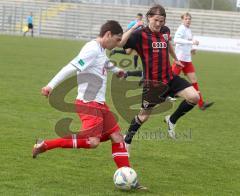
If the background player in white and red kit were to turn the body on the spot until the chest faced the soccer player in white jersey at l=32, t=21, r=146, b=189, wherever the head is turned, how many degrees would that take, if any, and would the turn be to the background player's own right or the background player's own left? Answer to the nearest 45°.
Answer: approximately 45° to the background player's own right

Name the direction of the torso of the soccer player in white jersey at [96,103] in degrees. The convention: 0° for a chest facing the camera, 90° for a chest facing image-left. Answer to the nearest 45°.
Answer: approximately 270°

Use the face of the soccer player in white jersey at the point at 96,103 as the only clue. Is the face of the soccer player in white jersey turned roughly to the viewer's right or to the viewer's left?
to the viewer's right

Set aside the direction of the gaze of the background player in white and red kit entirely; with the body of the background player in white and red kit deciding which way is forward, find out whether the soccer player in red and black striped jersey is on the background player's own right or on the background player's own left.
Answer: on the background player's own right

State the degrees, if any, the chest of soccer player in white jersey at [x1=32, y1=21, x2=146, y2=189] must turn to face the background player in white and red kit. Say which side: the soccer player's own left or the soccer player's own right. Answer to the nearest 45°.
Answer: approximately 90° to the soccer player's own left
